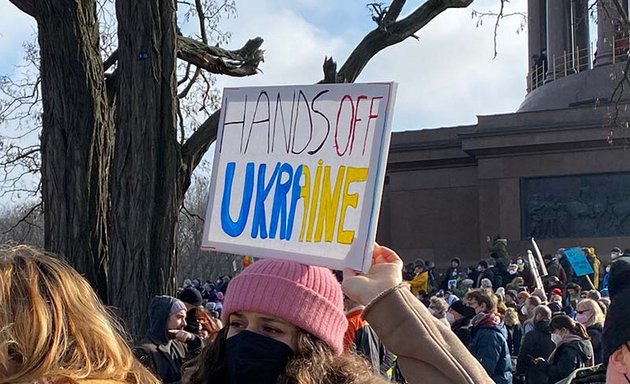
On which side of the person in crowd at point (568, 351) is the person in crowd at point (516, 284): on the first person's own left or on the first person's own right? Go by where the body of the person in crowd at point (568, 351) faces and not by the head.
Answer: on the first person's own right

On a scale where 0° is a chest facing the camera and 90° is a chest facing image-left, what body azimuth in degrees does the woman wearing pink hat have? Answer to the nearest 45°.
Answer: approximately 45°

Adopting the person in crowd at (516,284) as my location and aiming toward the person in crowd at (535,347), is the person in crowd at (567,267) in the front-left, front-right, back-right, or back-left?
back-left
